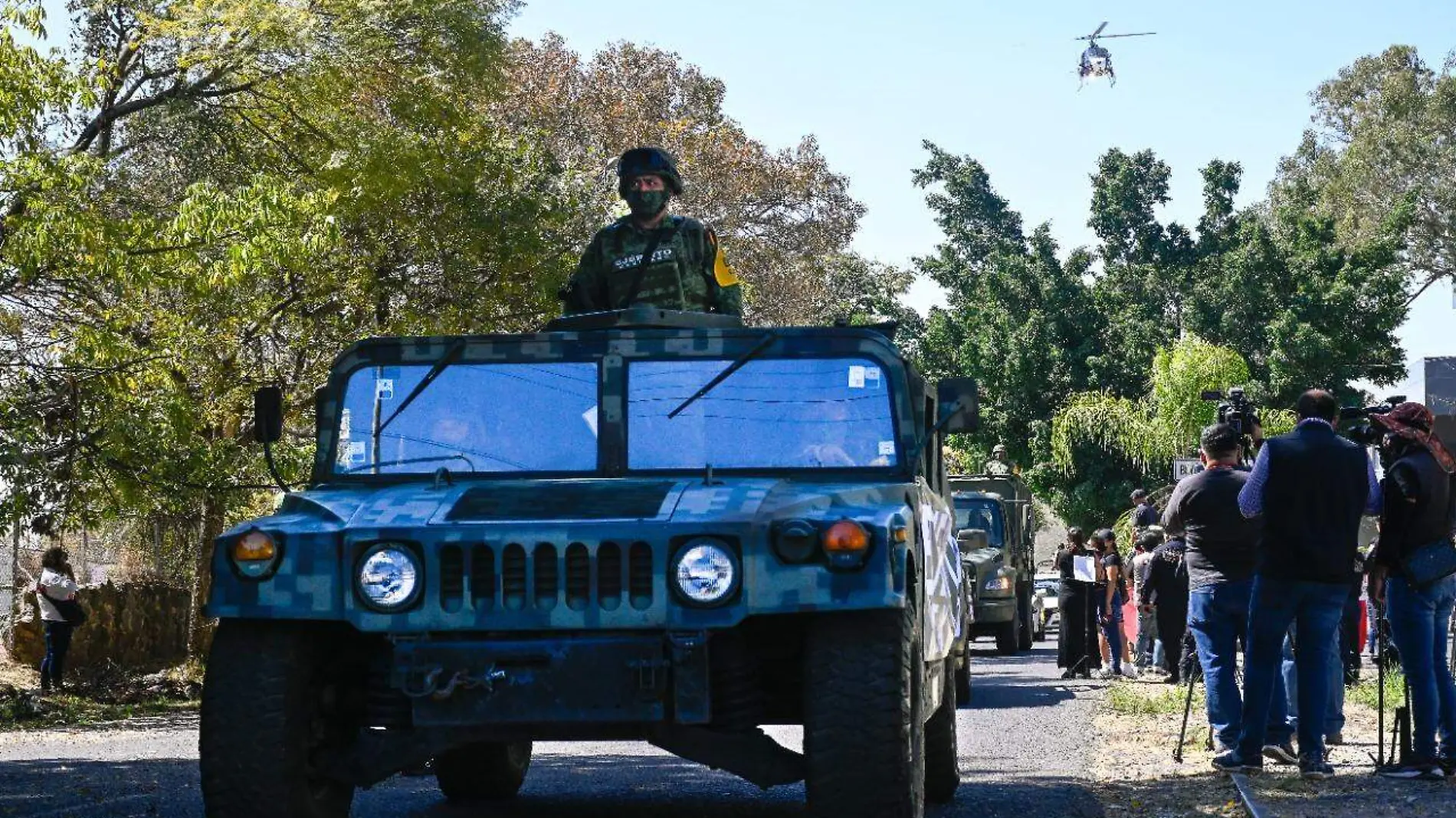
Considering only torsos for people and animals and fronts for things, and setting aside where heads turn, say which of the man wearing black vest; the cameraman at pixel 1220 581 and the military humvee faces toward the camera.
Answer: the military humvee

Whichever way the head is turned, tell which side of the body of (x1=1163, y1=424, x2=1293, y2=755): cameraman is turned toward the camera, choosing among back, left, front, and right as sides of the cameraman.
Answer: back

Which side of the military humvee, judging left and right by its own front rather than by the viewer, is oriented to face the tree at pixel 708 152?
back

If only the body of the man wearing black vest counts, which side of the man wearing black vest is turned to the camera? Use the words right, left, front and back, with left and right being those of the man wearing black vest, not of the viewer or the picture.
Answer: back

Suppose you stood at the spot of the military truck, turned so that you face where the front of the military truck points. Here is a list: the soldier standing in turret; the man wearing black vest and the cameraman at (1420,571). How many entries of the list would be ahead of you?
3

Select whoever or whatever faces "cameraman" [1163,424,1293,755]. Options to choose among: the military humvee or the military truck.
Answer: the military truck

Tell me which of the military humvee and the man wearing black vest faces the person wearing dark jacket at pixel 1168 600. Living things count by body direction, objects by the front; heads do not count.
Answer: the man wearing black vest

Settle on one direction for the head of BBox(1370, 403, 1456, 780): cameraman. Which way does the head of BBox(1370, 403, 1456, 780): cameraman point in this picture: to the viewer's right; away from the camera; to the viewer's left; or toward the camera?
to the viewer's left

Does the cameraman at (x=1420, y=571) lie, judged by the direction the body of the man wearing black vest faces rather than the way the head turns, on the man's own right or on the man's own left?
on the man's own right

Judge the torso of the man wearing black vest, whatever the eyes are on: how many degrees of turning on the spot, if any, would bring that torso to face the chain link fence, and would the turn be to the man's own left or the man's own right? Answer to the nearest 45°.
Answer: approximately 45° to the man's own left

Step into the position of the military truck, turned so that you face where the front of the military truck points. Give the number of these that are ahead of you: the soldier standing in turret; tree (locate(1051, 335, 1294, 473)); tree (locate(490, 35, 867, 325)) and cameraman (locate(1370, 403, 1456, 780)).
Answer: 2

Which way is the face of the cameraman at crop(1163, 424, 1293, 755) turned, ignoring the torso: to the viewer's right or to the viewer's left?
to the viewer's left

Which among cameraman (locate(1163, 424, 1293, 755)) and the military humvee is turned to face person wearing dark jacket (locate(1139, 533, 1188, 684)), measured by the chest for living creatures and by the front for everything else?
the cameraman

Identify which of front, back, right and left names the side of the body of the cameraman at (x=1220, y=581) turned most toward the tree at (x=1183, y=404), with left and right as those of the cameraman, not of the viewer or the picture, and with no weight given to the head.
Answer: front
